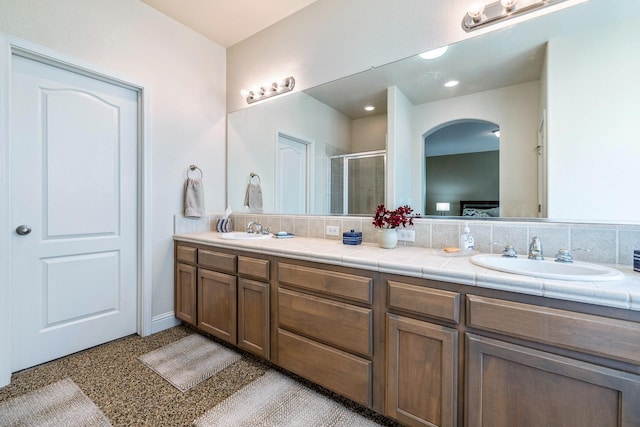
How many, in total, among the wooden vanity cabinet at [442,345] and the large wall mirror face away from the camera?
0

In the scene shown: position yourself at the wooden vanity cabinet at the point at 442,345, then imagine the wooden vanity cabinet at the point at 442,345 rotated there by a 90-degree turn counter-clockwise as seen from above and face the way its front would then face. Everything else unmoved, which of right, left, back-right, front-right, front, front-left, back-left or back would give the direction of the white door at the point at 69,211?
back-right

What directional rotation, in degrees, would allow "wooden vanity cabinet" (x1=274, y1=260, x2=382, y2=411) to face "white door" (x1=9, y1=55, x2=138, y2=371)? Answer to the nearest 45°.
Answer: approximately 45° to its right

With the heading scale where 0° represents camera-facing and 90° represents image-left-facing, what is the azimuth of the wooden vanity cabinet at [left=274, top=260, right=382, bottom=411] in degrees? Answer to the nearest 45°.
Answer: approximately 45°

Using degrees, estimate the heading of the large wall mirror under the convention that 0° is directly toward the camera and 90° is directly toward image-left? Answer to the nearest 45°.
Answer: approximately 45°
